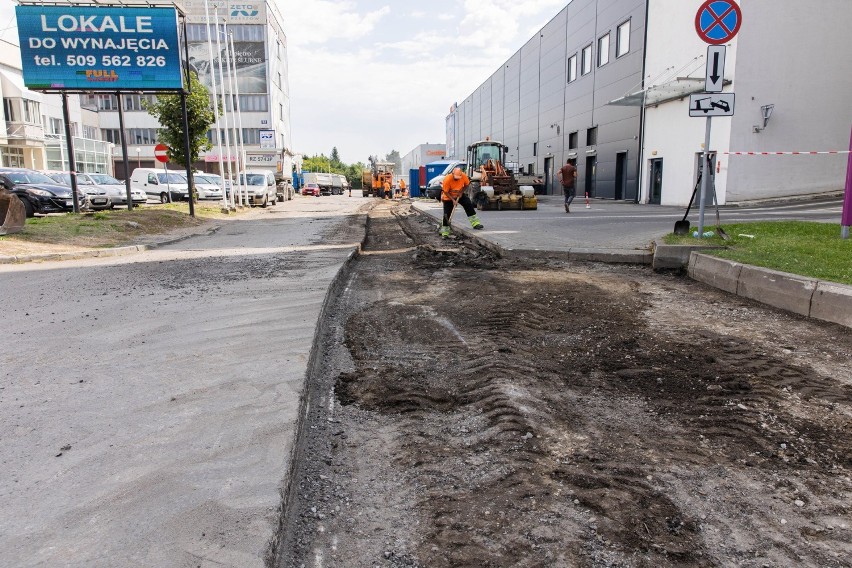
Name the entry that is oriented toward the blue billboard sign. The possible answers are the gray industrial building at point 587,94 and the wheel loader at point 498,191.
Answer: the gray industrial building

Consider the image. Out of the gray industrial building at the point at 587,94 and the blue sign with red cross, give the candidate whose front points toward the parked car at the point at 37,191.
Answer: the gray industrial building

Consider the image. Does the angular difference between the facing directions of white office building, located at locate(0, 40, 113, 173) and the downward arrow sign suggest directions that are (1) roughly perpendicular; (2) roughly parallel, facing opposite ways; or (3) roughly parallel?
roughly perpendicular

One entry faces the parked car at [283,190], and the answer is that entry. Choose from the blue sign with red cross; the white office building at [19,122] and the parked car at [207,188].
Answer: the white office building

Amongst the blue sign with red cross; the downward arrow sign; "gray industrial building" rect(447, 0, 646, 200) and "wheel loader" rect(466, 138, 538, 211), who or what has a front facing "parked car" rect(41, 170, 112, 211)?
the gray industrial building

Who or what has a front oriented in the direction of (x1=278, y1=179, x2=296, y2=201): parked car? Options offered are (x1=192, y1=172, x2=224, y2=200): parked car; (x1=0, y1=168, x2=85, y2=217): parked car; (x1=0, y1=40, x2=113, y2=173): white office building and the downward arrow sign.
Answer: the white office building
